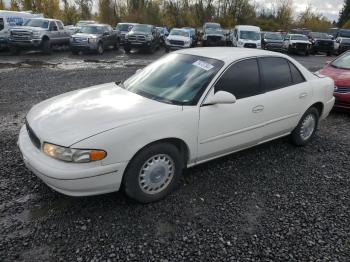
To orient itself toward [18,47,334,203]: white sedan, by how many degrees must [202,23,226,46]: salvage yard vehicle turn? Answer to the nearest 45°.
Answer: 0° — it already faces it

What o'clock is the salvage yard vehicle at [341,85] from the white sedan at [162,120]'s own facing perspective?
The salvage yard vehicle is roughly at 6 o'clock from the white sedan.

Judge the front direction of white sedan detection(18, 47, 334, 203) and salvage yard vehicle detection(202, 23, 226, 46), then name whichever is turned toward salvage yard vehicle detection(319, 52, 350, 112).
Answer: salvage yard vehicle detection(202, 23, 226, 46)

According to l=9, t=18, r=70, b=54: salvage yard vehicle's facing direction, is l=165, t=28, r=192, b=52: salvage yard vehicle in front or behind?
behind

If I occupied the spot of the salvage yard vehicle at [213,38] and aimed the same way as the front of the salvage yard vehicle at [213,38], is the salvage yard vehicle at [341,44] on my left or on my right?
on my left

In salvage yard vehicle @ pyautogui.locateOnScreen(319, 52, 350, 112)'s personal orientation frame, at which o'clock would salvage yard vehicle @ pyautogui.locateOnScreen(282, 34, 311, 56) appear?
salvage yard vehicle @ pyautogui.locateOnScreen(282, 34, 311, 56) is roughly at 4 o'clock from salvage yard vehicle @ pyautogui.locateOnScreen(319, 52, 350, 112).

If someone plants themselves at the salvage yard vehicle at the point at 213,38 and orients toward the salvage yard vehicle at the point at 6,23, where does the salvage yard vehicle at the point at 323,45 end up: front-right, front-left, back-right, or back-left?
back-left

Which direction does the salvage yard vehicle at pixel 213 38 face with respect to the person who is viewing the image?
facing the viewer

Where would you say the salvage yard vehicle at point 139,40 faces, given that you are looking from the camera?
facing the viewer and to the left of the viewer

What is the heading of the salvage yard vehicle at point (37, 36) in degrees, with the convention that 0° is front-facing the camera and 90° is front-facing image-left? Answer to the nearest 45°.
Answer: approximately 45°
